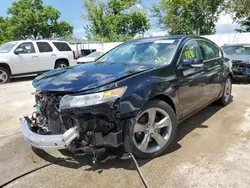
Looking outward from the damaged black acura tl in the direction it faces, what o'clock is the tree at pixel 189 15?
The tree is roughly at 5 o'clock from the damaged black acura tl.

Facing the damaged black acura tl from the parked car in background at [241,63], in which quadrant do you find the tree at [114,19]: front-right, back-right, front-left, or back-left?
back-right

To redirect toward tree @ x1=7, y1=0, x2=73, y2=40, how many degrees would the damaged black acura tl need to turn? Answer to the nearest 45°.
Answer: approximately 135° to its right

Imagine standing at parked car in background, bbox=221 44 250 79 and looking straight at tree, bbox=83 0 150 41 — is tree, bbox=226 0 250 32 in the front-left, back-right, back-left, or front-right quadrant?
front-right

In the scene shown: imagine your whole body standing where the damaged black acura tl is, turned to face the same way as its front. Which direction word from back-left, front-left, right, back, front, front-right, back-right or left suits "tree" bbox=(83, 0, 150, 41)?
back-right

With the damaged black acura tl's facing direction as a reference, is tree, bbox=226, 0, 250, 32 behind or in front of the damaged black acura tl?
behind

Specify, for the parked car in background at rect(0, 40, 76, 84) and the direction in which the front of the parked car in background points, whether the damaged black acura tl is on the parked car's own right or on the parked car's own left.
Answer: on the parked car's own left

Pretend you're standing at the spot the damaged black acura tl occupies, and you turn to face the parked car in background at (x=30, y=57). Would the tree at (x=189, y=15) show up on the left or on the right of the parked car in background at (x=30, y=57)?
right

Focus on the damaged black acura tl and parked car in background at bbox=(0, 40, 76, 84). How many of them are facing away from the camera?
0

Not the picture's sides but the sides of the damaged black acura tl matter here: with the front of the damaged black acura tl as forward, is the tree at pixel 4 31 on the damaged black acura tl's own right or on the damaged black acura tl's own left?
on the damaged black acura tl's own right

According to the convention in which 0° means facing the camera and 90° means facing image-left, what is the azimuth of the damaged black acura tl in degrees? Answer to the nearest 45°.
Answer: approximately 45°
